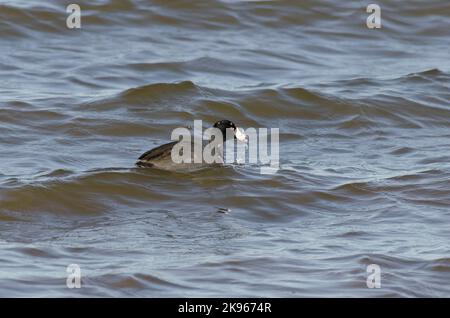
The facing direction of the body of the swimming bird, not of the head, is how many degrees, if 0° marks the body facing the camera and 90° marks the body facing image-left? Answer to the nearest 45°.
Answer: approximately 270°
